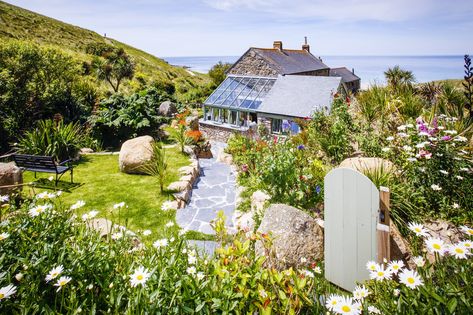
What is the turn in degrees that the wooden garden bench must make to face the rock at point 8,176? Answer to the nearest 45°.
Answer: approximately 135° to its right

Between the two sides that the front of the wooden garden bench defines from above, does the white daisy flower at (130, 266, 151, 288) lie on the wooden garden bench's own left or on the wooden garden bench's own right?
on the wooden garden bench's own right
